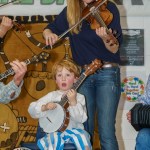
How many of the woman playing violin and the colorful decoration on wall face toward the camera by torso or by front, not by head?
2

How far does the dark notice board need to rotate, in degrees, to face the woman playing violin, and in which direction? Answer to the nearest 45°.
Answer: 0° — it already faces them

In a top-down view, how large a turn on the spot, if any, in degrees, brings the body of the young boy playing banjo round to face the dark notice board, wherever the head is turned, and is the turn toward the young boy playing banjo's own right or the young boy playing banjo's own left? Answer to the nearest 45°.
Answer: approximately 135° to the young boy playing banjo's own left

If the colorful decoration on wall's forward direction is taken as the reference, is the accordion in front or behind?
in front
